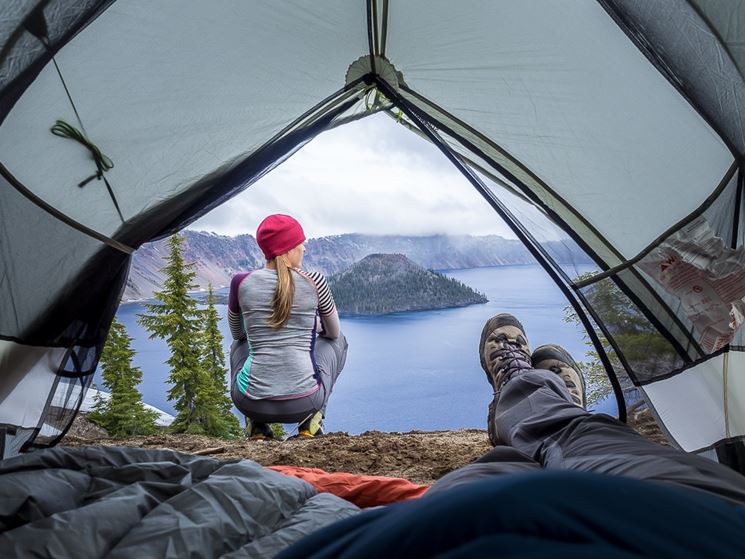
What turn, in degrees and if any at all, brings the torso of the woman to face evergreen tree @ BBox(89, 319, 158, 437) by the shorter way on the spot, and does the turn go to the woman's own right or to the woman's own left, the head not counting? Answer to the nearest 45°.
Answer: approximately 45° to the woman's own left

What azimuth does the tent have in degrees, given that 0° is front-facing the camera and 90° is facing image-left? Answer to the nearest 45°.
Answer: approximately 180°

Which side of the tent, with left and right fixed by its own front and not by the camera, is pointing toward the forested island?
front

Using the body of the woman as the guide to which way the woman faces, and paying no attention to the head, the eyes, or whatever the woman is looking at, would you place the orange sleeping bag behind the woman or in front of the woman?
behind

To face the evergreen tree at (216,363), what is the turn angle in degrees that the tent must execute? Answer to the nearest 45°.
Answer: approximately 45° to its left

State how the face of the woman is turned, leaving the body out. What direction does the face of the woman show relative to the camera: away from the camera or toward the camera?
away from the camera

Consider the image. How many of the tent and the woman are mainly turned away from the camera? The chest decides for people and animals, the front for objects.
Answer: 2

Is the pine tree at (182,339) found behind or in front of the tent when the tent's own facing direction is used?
in front

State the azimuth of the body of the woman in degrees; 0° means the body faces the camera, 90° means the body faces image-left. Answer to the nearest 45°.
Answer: approximately 180°

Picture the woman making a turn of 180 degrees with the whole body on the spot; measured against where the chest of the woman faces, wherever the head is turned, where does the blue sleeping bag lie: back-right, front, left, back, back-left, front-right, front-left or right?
front
